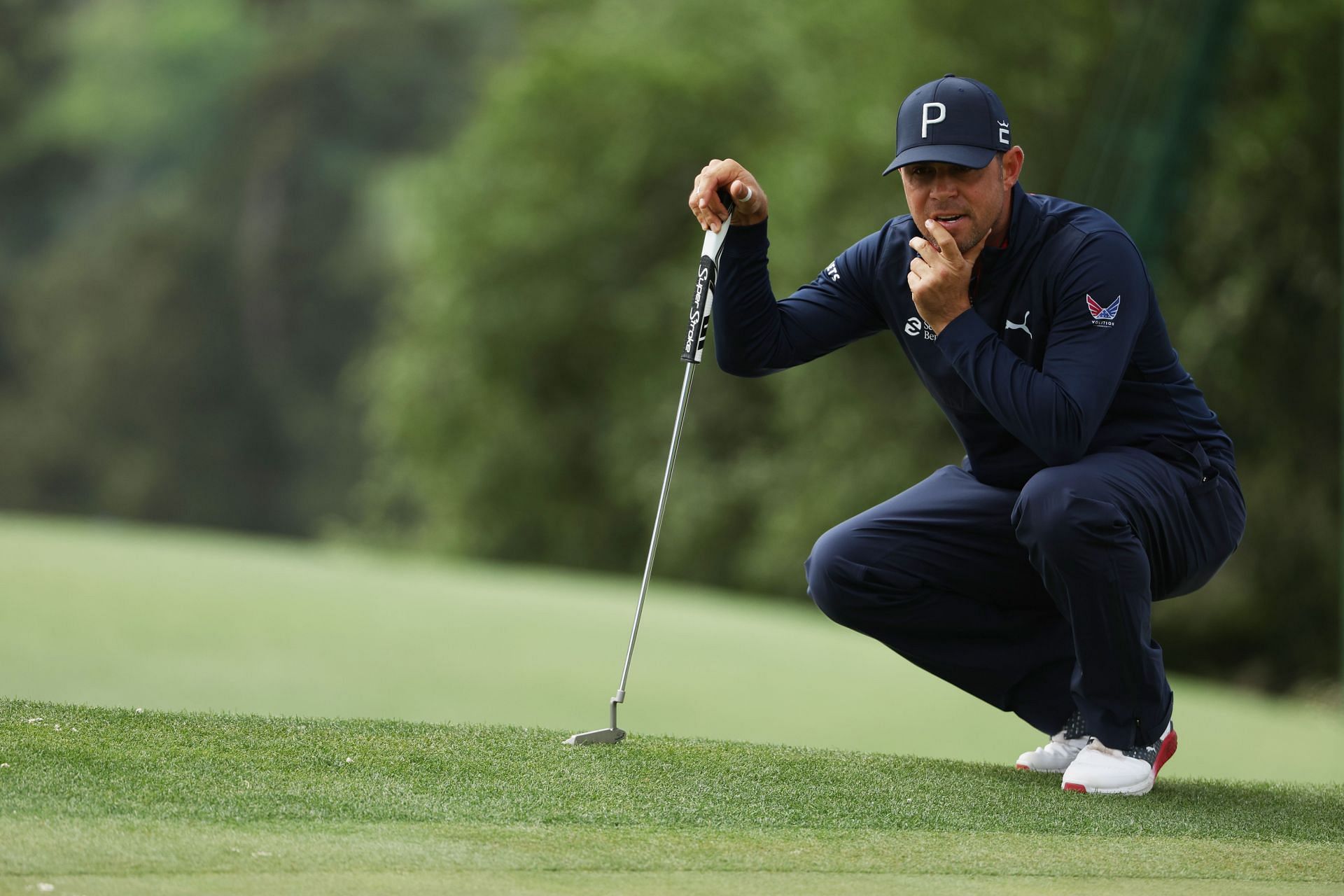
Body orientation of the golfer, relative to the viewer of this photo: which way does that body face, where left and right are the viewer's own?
facing the viewer and to the left of the viewer

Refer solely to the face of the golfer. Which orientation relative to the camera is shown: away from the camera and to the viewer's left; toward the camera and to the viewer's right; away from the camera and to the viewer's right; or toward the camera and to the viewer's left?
toward the camera and to the viewer's left
